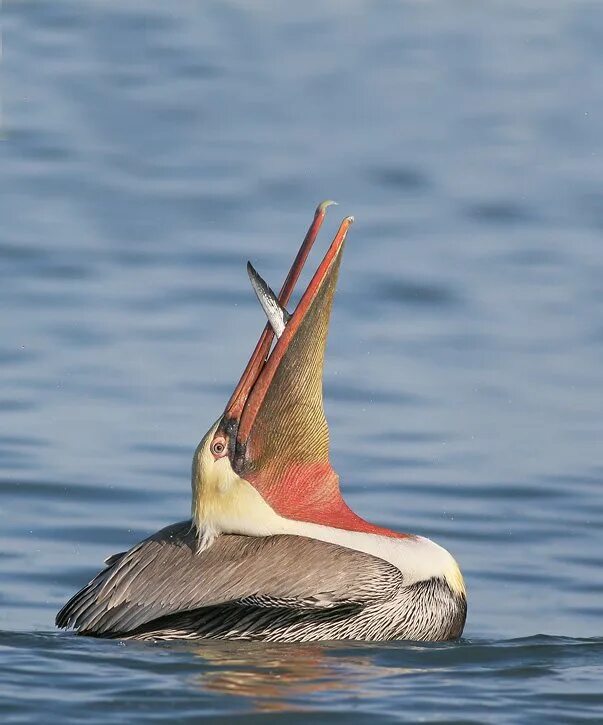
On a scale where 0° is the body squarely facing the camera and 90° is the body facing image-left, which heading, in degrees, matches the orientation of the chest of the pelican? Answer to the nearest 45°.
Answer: approximately 270°
